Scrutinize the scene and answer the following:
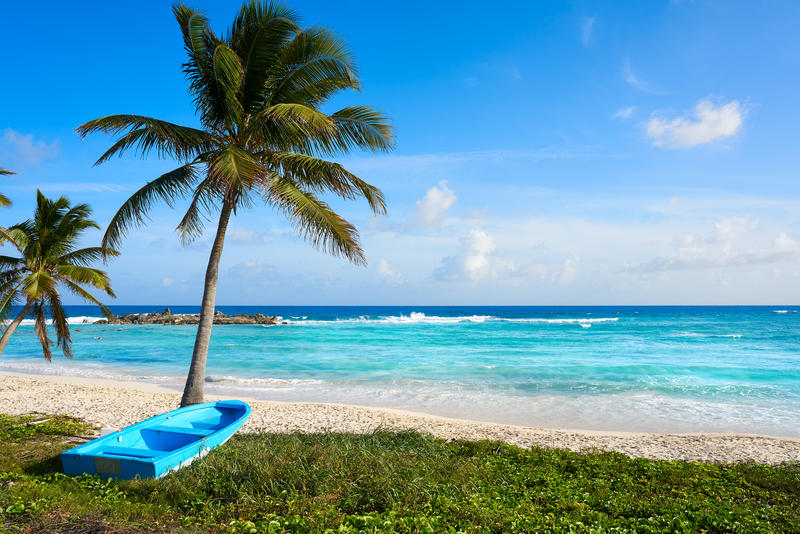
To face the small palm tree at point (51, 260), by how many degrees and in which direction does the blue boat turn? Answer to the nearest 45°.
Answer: approximately 45° to its left

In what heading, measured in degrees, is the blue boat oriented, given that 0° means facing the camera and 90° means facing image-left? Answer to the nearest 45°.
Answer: approximately 225°
